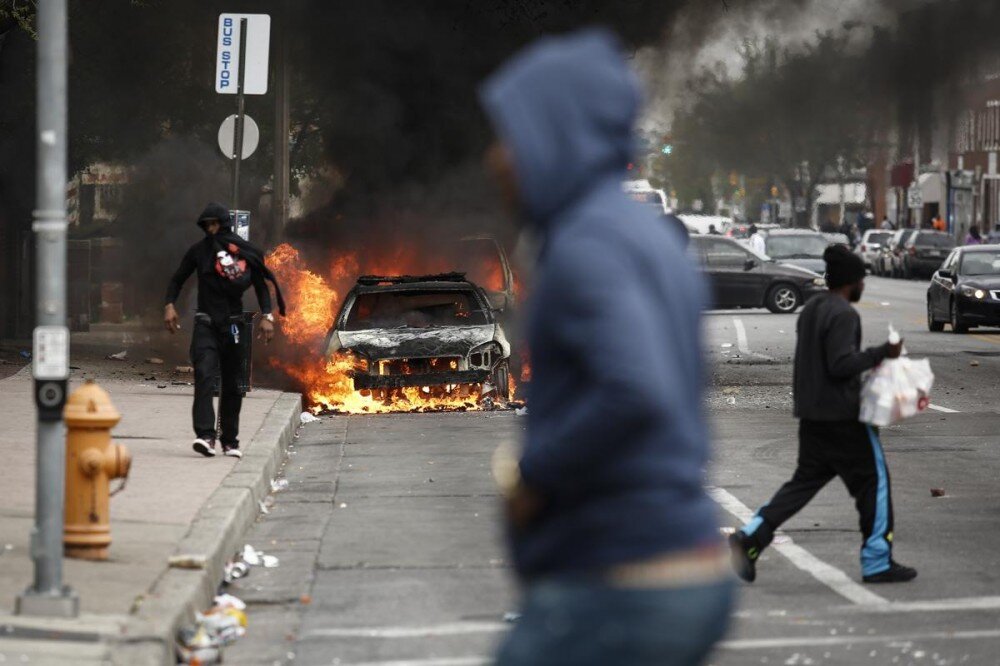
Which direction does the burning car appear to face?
toward the camera

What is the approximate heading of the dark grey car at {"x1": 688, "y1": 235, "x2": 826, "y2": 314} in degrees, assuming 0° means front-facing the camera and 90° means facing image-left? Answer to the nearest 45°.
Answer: approximately 270°

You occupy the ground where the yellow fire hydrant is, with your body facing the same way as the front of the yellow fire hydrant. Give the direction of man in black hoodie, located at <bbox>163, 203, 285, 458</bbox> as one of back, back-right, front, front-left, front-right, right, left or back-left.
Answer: left

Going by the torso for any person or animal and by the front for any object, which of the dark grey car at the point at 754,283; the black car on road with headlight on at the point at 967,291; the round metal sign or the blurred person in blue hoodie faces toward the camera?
the black car on road with headlight on at the point at 967,291

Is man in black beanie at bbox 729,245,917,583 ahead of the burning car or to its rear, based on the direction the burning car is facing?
ahead

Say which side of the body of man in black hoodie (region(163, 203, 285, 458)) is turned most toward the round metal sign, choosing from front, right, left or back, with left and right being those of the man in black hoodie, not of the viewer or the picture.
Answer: back

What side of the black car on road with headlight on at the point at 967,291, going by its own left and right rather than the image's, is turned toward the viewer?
front

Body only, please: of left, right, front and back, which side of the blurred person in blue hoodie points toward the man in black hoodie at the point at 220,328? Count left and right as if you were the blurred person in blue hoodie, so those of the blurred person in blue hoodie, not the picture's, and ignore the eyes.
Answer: right

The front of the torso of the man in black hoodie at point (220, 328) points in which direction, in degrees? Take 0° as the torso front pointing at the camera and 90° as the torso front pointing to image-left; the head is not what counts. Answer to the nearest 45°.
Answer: approximately 0°

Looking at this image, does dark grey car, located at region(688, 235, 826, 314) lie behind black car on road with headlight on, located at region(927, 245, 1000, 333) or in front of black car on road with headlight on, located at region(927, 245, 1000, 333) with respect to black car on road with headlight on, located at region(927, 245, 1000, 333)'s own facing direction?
behind

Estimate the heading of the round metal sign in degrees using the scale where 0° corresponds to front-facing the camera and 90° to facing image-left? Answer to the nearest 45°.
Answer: approximately 180°

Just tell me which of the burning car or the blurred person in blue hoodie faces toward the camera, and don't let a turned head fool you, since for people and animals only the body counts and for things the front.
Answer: the burning car

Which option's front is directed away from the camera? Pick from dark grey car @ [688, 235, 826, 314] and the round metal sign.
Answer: the round metal sign

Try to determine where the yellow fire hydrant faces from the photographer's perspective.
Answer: facing to the right of the viewer

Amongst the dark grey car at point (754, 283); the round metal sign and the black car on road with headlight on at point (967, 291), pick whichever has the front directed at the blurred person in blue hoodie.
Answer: the black car on road with headlight on at point (967, 291)

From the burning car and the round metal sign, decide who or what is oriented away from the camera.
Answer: the round metal sign

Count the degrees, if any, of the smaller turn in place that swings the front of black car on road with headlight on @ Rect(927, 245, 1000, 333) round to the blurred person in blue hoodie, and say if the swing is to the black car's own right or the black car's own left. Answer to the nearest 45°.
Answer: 0° — it already faces them

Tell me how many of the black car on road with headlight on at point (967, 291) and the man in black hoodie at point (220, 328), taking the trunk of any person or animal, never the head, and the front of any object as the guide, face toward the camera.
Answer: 2
